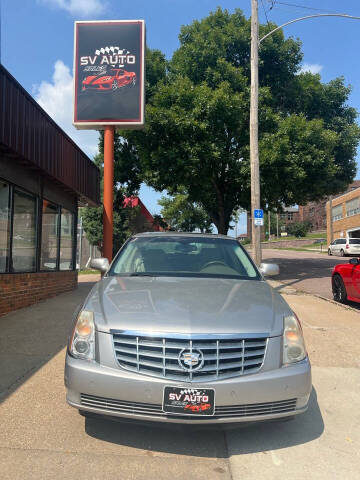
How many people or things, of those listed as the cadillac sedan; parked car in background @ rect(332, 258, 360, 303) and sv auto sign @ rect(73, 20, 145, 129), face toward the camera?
2

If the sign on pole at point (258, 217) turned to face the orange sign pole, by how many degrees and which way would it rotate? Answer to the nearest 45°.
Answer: approximately 45° to its right

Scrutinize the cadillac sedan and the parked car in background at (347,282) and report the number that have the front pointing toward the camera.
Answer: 1

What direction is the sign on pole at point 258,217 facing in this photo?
toward the camera

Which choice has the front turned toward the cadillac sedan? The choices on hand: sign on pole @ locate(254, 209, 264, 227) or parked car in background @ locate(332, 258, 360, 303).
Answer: the sign on pole

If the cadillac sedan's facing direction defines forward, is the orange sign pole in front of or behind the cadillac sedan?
behind

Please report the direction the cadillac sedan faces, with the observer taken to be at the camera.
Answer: facing the viewer

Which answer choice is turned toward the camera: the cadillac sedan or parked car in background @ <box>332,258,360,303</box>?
the cadillac sedan

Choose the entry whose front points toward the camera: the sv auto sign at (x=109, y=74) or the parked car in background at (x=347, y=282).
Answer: the sv auto sign

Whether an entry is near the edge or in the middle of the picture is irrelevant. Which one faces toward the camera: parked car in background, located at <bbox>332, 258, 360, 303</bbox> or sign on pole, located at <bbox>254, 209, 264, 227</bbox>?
the sign on pole

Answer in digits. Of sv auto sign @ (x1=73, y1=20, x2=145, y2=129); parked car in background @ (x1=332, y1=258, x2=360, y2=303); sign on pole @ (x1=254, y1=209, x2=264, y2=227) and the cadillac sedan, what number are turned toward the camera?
3

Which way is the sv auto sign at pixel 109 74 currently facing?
toward the camera
